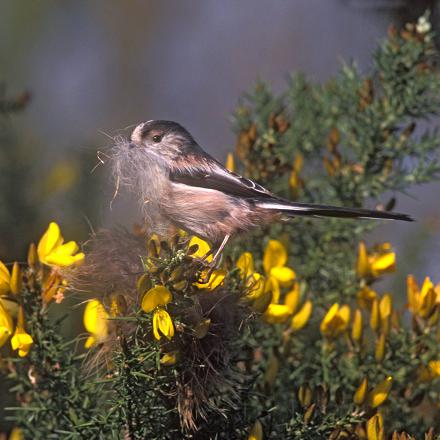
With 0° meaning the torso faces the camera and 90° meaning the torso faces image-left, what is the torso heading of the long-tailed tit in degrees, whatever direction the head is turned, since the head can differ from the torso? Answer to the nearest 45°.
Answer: approximately 90°

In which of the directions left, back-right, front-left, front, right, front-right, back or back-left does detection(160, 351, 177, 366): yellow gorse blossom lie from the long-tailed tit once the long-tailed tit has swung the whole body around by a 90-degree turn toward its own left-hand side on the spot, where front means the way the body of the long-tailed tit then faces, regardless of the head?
front
